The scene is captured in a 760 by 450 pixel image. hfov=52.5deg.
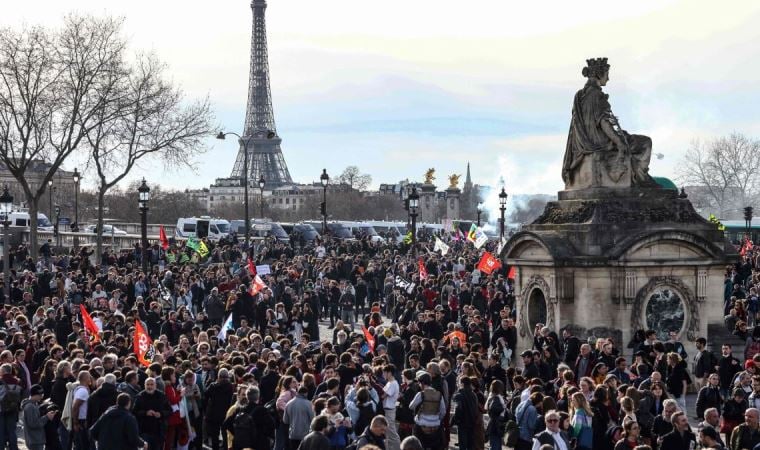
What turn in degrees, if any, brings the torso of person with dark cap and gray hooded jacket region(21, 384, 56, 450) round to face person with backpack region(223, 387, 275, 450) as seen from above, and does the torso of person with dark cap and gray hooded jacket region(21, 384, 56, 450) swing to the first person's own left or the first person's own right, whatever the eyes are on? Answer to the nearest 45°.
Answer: approximately 45° to the first person's own right

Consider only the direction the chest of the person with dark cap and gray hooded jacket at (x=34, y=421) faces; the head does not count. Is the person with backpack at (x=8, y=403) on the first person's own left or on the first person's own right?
on the first person's own left

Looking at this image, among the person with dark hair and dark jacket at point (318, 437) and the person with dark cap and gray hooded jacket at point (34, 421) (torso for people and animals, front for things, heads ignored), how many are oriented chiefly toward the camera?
0

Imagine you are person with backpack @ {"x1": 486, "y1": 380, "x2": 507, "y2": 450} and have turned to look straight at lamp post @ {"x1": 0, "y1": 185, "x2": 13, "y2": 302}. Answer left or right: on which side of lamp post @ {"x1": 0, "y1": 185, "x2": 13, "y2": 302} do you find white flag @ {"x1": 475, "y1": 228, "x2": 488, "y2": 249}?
right

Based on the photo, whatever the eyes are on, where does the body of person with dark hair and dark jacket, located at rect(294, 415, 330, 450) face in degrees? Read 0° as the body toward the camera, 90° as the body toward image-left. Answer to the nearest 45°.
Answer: approximately 225°

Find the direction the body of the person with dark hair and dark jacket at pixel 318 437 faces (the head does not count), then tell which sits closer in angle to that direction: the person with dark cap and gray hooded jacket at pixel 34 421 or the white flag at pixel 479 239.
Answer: the white flag

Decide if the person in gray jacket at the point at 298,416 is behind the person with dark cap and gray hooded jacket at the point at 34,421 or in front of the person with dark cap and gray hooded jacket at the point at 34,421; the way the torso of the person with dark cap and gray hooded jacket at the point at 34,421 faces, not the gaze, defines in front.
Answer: in front

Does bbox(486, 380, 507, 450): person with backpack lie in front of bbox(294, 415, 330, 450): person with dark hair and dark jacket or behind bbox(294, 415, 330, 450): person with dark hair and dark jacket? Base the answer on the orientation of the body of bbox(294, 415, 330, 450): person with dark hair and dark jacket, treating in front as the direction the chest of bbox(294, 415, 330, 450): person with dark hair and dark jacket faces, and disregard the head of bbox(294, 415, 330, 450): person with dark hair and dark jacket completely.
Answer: in front
